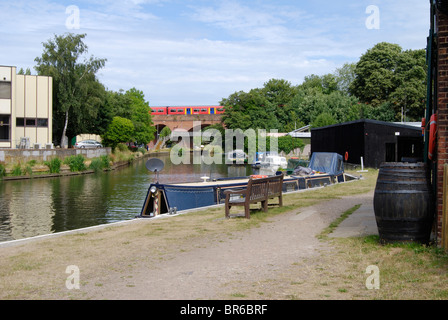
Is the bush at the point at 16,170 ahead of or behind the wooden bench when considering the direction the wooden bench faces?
ahead

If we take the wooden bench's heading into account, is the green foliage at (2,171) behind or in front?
in front

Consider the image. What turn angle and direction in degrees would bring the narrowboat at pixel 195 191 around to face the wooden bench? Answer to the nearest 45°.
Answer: approximately 45° to its left

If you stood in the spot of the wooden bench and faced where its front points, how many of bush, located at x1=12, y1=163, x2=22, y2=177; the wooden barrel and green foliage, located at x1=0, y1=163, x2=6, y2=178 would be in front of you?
2

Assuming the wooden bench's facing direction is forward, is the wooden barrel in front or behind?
behind

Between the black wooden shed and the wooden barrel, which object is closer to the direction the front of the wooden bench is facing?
the black wooden shed

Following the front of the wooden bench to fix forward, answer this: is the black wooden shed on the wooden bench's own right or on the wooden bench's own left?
on the wooden bench's own right

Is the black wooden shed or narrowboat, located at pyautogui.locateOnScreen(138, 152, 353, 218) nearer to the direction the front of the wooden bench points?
the narrowboat

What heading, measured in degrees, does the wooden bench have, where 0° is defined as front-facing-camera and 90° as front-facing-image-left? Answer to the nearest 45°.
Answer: approximately 135°
